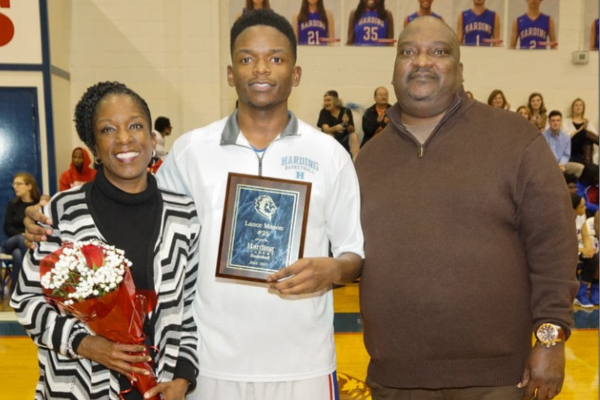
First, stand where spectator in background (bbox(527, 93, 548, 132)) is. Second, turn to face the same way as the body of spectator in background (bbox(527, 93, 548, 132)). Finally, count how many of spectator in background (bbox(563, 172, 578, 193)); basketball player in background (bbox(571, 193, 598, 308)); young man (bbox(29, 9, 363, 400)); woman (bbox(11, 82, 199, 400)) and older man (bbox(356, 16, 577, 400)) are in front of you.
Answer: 5

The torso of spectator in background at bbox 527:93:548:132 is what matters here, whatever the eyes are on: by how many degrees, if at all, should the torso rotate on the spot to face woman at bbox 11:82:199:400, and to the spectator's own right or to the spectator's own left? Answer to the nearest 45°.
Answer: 0° — they already face them

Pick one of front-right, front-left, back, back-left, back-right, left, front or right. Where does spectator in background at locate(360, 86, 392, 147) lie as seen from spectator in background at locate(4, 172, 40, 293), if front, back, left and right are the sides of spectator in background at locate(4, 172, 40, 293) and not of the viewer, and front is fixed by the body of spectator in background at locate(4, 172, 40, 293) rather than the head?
back-left

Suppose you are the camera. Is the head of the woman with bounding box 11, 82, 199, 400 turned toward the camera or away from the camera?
toward the camera

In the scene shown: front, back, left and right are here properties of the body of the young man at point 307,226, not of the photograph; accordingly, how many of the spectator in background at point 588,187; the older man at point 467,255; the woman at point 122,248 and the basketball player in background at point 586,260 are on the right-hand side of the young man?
1

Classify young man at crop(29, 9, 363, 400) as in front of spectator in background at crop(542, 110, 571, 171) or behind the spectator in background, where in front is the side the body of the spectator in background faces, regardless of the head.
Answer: in front

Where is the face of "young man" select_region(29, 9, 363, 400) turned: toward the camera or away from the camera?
toward the camera

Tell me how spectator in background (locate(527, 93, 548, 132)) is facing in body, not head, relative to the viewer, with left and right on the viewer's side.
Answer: facing the viewer

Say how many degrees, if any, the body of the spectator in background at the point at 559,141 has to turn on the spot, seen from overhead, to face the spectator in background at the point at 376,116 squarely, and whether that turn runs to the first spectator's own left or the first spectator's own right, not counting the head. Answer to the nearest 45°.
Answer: approximately 45° to the first spectator's own right

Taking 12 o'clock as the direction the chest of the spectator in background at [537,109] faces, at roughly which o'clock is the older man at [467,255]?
The older man is roughly at 12 o'clock from the spectator in background.

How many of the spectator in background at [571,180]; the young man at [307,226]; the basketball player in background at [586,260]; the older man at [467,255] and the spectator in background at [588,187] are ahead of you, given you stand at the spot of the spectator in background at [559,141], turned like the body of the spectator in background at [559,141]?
5

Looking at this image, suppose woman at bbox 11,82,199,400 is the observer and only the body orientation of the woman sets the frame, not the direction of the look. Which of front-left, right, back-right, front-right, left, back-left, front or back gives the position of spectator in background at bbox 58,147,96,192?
back

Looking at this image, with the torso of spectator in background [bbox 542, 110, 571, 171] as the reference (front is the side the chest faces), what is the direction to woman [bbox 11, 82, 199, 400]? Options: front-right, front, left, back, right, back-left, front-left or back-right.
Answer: front

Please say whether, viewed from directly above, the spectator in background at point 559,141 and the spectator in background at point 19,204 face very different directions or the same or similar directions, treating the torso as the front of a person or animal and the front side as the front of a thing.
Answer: same or similar directions
